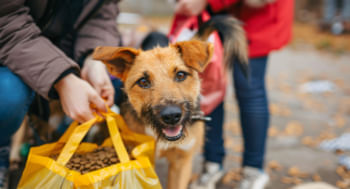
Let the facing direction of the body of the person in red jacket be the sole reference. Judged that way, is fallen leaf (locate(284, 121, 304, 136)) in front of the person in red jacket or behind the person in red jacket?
behind

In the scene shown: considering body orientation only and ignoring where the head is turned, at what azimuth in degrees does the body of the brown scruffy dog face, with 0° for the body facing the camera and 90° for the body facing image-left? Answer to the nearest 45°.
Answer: approximately 0°

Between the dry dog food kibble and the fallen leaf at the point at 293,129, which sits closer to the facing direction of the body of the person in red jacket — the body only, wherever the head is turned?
the dry dog food kibble

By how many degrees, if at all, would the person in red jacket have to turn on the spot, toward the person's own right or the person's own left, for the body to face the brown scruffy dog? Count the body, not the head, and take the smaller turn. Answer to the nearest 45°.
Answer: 0° — they already face it

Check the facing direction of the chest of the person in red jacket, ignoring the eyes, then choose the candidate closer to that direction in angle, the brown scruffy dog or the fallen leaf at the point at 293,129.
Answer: the brown scruffy dog

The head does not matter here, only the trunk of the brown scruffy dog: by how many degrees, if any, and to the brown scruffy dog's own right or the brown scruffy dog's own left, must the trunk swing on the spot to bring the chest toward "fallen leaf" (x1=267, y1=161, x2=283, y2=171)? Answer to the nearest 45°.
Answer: approximately 135° to the brown scruffy dog's own left
